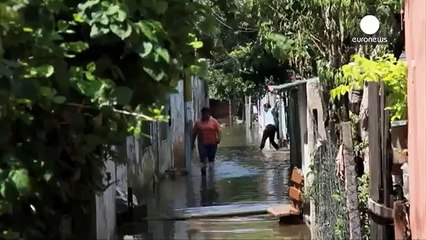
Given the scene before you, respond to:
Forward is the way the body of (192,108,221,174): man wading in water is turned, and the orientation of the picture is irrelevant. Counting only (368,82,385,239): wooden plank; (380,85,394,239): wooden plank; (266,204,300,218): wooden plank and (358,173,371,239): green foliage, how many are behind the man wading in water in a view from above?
0

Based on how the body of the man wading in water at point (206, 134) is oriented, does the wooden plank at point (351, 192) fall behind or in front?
in front

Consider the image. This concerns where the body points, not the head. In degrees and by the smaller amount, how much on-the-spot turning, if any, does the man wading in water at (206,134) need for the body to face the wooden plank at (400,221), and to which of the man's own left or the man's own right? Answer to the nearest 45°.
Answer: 0° — they already face it

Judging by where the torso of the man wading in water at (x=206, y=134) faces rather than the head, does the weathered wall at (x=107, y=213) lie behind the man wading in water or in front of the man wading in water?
in front

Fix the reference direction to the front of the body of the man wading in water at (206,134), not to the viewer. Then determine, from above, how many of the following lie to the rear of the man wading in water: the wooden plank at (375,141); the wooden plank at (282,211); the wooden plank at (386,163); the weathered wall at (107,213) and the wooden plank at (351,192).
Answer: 0

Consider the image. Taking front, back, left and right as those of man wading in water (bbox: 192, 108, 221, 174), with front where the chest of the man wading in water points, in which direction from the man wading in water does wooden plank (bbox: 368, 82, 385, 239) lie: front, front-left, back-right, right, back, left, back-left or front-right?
front

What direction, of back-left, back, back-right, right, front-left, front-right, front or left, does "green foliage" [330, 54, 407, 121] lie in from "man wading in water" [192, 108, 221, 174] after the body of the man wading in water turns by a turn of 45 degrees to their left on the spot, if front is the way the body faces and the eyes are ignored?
front-right

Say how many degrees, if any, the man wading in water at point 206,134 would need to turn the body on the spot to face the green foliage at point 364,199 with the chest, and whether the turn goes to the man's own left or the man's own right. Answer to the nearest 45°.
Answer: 0° — they already face it

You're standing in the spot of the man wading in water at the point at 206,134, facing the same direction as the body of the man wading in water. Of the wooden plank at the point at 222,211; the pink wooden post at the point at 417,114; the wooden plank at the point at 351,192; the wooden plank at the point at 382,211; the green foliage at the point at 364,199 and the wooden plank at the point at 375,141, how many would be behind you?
0

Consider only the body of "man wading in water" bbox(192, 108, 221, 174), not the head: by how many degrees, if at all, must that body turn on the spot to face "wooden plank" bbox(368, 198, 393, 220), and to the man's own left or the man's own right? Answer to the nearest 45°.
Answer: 0° — they already face it

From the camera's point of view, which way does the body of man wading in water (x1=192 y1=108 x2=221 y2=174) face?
toward the camera

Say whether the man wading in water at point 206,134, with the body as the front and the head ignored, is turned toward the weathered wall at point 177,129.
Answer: no
